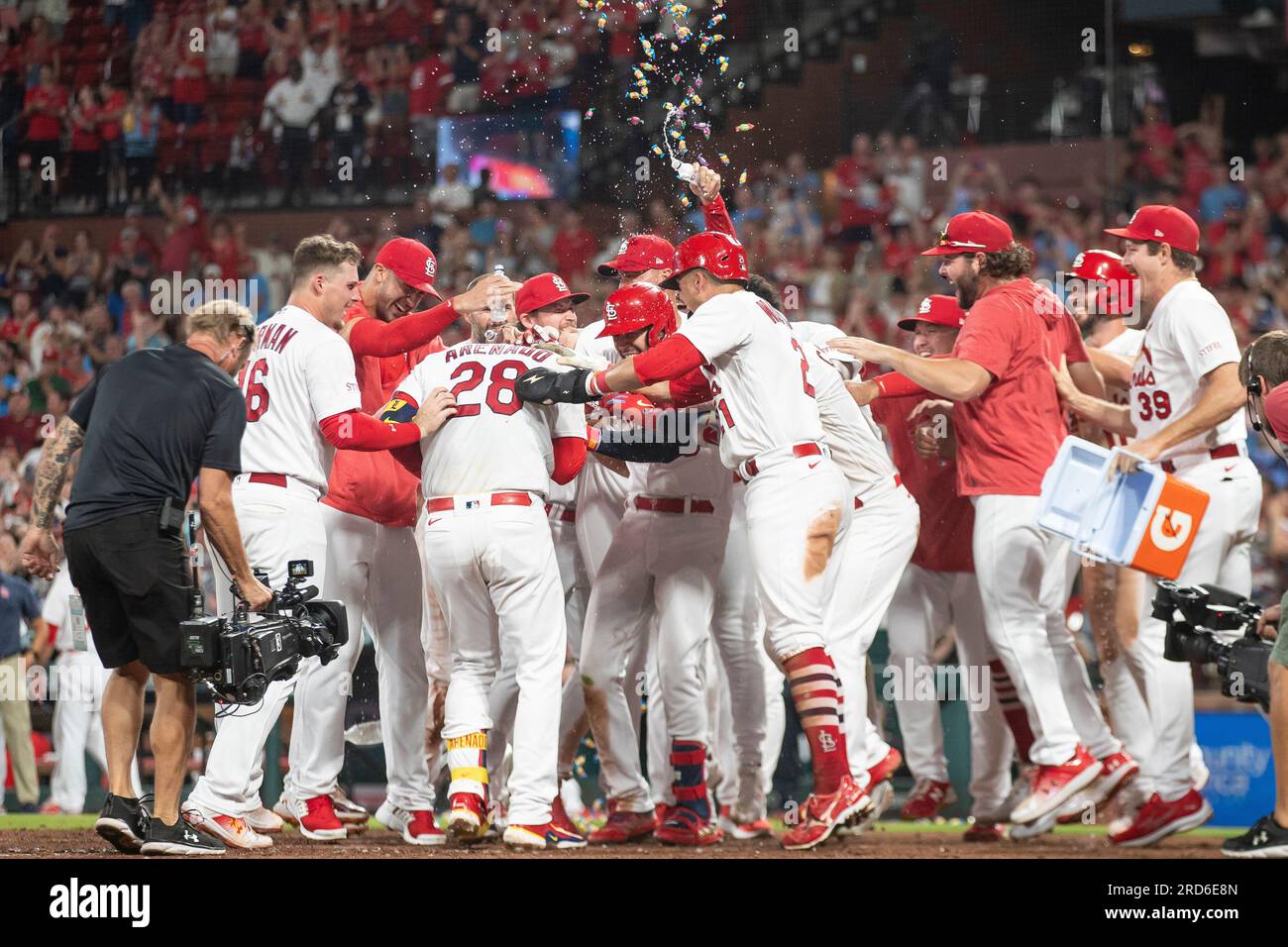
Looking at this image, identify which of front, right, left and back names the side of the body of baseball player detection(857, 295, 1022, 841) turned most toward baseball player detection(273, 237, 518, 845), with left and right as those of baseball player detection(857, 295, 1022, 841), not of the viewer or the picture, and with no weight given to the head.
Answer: front

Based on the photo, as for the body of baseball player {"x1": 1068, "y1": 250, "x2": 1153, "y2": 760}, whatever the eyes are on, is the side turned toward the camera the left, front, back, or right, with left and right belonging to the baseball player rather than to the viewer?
left

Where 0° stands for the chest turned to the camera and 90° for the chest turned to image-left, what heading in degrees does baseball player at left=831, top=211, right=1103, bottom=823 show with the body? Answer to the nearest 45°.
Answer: approximately 90°

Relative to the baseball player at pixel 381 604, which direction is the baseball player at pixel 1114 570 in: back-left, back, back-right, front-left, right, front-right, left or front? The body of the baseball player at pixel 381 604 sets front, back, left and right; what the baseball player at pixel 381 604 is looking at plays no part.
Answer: front-left

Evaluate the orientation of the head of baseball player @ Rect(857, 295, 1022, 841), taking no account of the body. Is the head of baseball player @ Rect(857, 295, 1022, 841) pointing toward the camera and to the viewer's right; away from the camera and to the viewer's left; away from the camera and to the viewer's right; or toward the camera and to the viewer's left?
toward the camera and to the viewer's left

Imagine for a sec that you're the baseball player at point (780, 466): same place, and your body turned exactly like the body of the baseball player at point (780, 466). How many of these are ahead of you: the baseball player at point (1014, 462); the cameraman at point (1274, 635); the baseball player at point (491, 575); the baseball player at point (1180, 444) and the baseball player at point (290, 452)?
2

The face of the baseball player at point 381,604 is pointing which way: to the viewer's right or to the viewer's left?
to the viewer's right

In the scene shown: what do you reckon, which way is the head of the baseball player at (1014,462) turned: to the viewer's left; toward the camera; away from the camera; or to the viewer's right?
to the viewer's left

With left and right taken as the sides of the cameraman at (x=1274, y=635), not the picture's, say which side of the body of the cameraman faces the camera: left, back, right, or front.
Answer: left

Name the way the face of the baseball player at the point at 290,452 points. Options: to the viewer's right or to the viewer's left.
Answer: to the viewer's right

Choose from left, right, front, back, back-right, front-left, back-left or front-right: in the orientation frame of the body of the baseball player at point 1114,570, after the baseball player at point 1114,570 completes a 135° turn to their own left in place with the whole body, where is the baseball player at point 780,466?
right

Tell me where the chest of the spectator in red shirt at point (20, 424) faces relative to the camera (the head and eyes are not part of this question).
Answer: toward the camera

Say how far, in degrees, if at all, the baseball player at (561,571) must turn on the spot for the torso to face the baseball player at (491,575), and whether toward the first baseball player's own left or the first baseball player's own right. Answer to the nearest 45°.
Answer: approximately 45° to the first baseball player's own right
